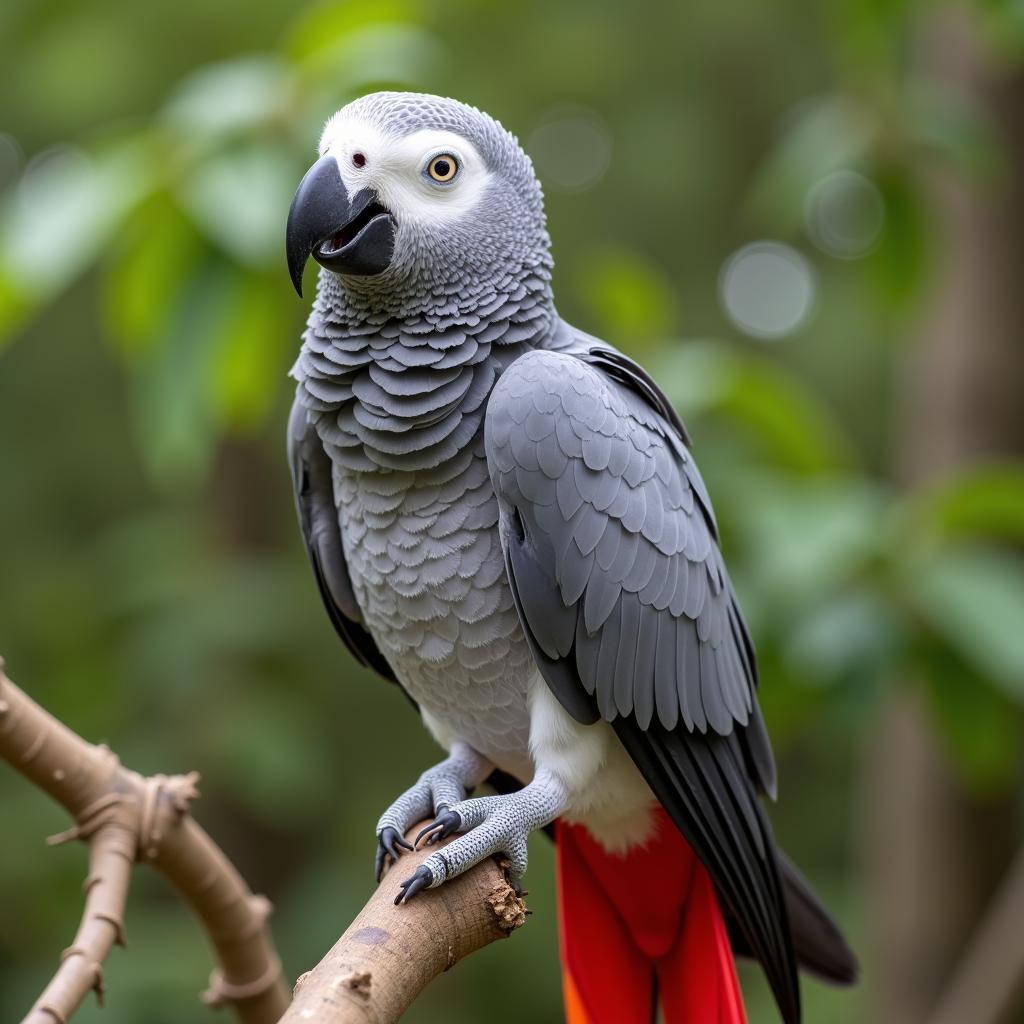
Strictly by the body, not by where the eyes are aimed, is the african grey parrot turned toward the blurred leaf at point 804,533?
no

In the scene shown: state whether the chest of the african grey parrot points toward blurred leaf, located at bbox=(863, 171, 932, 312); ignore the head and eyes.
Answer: no

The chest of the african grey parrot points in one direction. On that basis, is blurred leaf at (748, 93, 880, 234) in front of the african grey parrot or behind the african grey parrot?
behind

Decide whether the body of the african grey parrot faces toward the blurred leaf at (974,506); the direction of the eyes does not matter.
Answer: no

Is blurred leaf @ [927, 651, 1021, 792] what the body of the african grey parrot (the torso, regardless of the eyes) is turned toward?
no

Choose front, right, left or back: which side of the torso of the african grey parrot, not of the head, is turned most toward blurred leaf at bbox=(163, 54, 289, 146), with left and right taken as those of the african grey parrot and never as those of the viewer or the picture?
right

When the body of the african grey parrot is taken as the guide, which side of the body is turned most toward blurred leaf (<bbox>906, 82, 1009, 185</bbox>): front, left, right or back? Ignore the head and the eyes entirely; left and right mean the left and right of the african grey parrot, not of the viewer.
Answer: back

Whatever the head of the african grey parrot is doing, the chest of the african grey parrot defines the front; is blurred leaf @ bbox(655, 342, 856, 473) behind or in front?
behind

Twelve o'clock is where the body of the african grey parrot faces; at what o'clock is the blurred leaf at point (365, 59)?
The blurred leaf is roughly at 4 o'clock from the african grey parrot.

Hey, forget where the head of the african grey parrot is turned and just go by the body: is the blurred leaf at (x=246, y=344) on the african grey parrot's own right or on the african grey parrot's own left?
on the african grey parrot's own right

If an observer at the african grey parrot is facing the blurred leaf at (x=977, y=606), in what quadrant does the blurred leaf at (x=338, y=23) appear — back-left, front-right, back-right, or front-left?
front-left

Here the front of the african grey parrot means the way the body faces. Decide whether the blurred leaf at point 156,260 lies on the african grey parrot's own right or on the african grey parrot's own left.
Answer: on the african grey parrot's own right

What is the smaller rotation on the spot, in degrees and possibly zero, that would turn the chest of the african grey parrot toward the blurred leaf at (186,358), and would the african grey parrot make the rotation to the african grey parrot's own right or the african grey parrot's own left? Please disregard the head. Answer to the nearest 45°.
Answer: approximately 90° to the african grey parrot's own right

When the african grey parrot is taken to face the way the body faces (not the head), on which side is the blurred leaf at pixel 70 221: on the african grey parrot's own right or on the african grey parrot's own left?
on the african grey parrot's own right

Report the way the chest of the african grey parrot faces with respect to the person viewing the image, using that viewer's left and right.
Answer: facing the viewer and to the left of the viewer

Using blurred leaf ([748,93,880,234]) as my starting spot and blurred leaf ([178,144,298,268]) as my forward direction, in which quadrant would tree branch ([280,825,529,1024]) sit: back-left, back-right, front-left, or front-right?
front-left
